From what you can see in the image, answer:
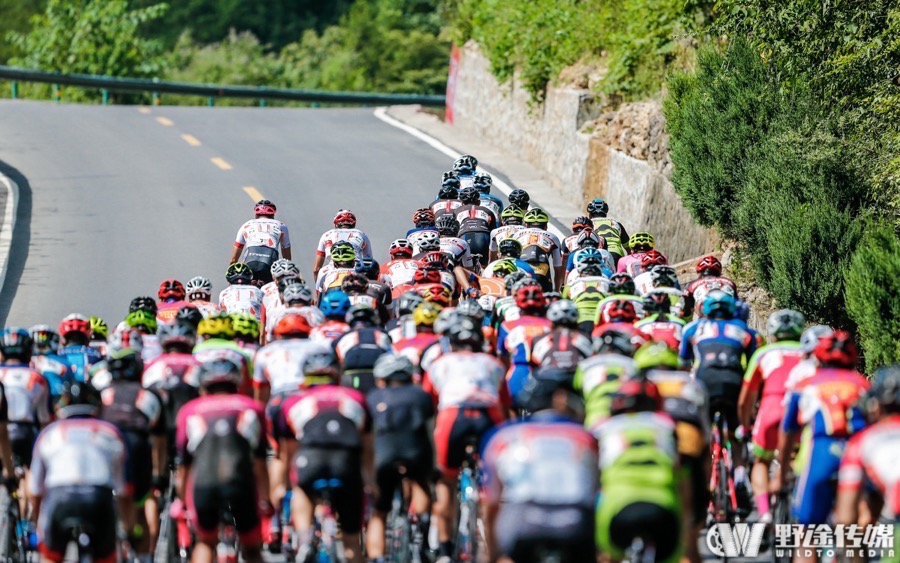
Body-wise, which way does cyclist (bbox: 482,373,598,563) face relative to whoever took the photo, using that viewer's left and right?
facing away from the viewer

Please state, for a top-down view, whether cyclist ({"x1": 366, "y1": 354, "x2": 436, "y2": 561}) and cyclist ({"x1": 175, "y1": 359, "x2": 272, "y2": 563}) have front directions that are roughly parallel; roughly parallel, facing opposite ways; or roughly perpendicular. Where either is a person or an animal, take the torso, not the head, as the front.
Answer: roughly parallel

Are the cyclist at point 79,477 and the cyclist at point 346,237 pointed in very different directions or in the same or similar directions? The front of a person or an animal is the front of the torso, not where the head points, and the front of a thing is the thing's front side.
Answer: same or similar directions

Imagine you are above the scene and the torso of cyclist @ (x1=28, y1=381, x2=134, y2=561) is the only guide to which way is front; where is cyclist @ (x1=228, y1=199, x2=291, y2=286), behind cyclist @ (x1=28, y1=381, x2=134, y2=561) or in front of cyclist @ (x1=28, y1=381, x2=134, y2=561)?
in front

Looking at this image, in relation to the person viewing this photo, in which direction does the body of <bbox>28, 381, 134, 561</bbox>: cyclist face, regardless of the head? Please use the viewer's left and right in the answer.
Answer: facing away from the viewer

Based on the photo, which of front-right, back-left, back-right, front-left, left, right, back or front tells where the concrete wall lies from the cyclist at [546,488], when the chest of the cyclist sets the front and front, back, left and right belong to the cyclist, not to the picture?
front

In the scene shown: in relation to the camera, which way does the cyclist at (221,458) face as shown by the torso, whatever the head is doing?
away from the camera

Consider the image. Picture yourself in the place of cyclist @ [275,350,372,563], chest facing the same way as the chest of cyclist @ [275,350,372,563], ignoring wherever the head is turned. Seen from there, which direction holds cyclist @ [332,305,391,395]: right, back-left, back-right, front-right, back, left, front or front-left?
front

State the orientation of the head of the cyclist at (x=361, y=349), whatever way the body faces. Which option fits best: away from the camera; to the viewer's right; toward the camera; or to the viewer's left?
away from the camera

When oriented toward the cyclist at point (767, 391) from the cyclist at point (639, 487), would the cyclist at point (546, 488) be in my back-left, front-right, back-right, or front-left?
back-left

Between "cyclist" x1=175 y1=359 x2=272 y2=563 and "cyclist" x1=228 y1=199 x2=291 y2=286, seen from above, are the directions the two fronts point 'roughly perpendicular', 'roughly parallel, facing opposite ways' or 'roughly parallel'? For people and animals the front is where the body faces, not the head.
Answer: roughly parallel

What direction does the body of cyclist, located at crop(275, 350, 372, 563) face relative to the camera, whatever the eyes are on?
away from the camera

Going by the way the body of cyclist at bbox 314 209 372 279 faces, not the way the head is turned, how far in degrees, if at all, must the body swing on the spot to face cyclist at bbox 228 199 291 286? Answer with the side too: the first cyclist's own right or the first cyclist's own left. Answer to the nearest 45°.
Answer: approximately 45° to the first cyclist's own left

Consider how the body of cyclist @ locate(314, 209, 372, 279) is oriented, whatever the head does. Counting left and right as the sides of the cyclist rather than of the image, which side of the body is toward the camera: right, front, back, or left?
back

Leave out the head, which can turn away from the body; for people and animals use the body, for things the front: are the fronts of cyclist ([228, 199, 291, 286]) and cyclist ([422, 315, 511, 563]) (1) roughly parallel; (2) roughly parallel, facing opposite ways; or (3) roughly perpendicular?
roughly parallel

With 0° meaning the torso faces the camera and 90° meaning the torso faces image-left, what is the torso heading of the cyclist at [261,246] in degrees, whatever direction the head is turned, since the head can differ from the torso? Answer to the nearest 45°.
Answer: approximately 180°

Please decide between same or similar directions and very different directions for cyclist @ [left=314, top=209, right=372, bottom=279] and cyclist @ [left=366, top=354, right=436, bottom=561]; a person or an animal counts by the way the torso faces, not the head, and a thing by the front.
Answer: same or similar directions

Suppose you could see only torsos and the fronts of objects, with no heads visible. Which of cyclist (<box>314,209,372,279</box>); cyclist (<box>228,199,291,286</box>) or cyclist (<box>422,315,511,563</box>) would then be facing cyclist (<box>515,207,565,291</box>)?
cyclist (<box>422,315,511,563</box>)

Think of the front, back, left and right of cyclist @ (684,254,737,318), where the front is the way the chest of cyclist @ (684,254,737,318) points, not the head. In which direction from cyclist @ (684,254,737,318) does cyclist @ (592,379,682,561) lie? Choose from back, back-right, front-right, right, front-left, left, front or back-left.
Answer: back

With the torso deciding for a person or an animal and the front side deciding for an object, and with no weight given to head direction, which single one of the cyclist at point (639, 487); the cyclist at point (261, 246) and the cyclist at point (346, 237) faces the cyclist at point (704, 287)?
the cyclist at point (639, 487)

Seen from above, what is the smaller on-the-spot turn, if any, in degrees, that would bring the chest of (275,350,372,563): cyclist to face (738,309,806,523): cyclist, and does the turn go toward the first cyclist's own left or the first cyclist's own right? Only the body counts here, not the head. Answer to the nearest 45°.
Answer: approximately 90° to the first cyclist's own right
